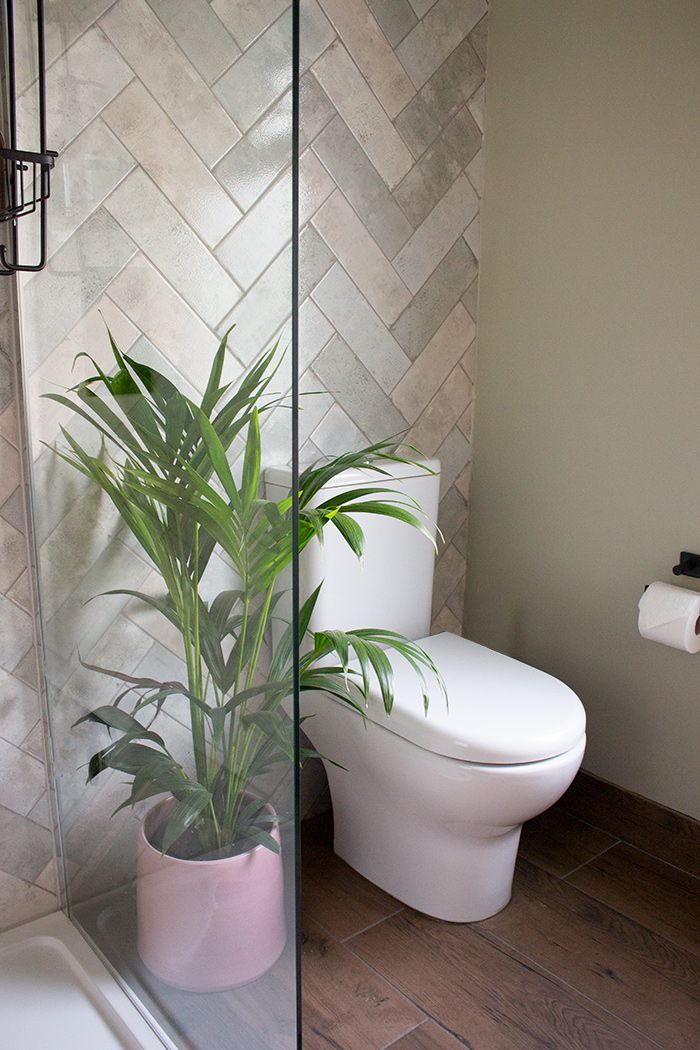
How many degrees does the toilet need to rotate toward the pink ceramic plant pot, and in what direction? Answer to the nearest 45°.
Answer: approximately 90° to its right

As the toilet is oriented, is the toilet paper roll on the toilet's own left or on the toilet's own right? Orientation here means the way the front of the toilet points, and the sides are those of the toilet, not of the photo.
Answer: on the toilet's own left

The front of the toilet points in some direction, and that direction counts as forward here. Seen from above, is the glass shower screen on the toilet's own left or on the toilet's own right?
on the toilet's own right

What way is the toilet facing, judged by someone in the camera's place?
facing the viewer and to the right of the viewer

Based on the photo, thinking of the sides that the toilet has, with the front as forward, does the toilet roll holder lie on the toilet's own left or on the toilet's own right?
on the toilet's own left

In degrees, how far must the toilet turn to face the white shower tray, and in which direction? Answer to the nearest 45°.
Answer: approximately 90° to its right

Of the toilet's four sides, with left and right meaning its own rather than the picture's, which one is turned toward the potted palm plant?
right
